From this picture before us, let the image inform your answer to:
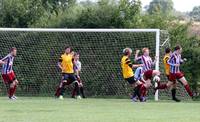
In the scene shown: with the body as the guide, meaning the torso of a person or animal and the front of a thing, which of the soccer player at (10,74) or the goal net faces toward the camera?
the goal net

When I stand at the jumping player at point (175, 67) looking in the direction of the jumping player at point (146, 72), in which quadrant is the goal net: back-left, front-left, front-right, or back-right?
front-right

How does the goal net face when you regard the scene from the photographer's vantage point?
facing the viewer

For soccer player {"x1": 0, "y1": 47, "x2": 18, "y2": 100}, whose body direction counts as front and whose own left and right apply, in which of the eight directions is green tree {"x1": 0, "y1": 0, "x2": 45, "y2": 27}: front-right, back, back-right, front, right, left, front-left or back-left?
left

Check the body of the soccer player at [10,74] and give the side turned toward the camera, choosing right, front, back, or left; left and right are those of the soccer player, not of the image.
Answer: right

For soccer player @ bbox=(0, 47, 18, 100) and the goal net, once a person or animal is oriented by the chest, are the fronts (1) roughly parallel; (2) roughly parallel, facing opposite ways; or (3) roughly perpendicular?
roughly perpendicular

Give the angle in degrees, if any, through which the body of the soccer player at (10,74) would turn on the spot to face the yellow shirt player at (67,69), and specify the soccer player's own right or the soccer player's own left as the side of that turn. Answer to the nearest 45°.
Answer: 0° — they already face them
